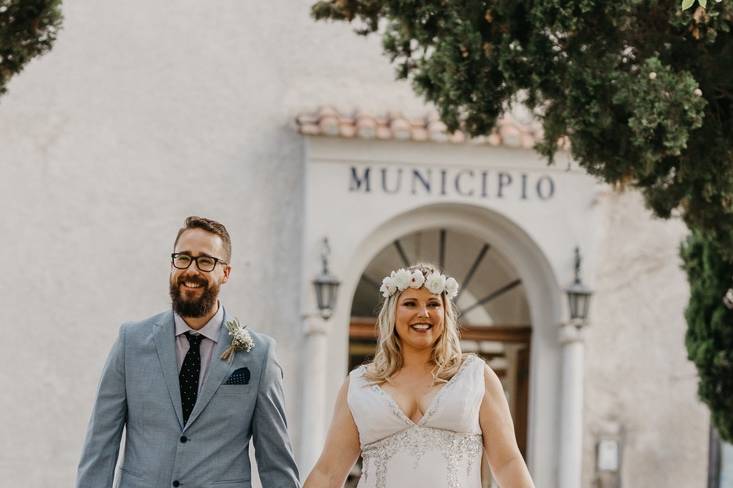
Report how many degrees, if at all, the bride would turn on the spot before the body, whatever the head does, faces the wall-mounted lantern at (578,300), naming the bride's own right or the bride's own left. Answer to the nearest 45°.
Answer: approximately 180°

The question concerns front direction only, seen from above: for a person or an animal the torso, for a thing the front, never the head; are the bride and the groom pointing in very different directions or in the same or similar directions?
same or similar directions

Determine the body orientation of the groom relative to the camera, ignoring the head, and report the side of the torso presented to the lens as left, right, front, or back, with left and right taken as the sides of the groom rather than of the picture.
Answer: front

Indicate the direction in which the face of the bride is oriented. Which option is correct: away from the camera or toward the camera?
toward the camera

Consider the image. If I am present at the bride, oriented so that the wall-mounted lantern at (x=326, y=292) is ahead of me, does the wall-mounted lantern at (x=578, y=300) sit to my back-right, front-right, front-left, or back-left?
front-right

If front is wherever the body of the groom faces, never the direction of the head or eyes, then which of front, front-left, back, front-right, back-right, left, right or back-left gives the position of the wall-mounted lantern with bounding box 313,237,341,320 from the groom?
back

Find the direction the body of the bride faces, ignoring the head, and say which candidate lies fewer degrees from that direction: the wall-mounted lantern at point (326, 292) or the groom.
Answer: the groom

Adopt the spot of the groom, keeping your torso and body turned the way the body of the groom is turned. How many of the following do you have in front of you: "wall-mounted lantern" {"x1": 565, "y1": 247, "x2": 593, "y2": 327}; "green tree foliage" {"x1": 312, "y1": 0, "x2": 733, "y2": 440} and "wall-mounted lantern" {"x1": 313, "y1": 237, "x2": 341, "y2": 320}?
0

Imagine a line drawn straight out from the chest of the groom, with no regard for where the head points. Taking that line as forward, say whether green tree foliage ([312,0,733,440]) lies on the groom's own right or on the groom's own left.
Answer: on the groom's own left

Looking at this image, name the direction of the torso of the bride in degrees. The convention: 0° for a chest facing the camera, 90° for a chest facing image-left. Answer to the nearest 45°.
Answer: approximately 0°

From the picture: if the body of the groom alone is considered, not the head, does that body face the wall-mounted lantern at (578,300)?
no

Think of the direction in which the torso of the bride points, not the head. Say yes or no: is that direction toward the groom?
no

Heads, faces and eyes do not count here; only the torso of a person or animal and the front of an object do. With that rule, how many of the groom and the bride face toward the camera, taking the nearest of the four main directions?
2
